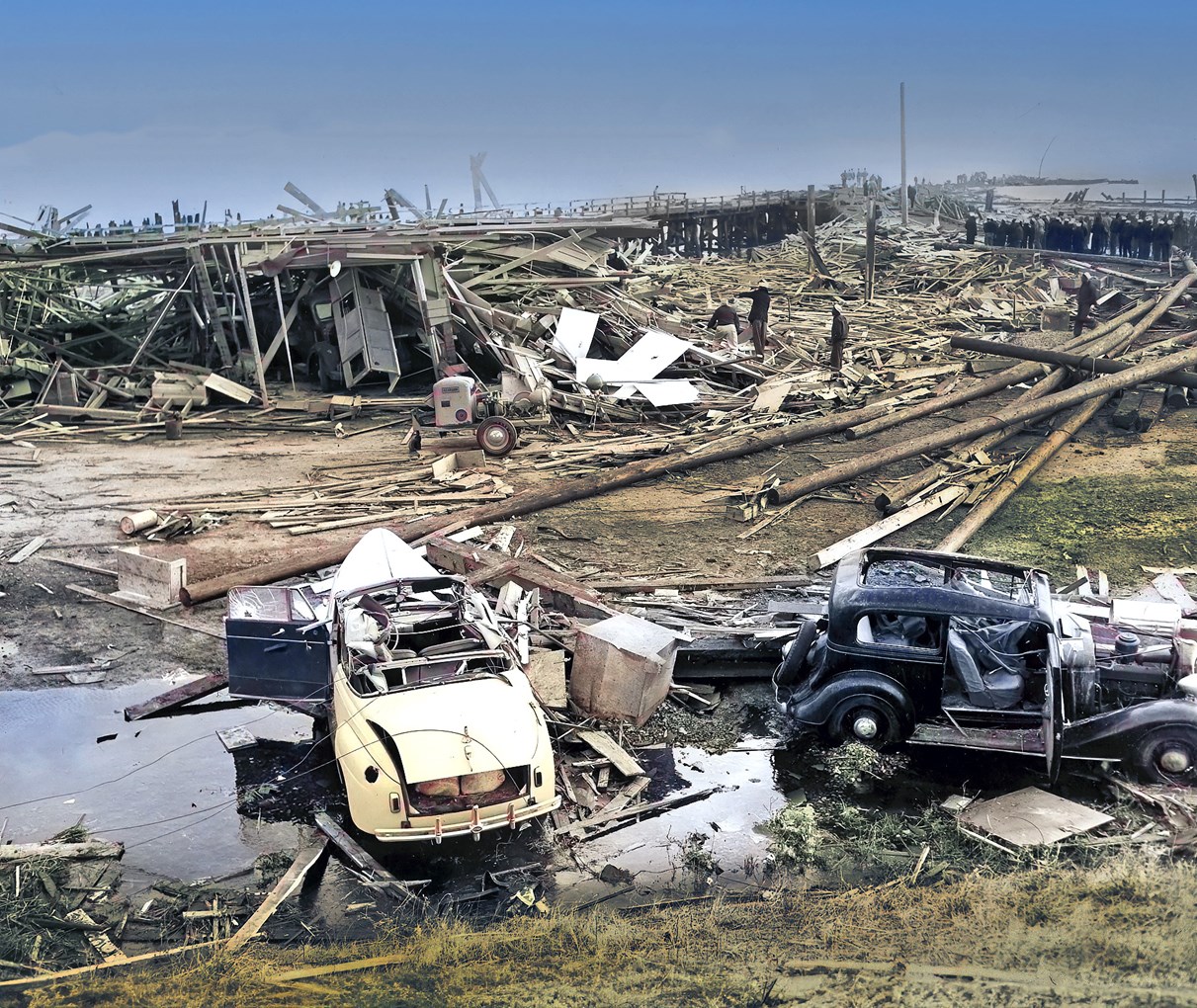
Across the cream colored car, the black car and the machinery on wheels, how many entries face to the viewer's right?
1

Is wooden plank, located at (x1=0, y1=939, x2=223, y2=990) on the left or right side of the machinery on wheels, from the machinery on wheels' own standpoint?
on its left

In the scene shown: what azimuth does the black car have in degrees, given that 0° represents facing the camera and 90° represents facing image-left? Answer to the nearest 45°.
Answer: approximately 270°

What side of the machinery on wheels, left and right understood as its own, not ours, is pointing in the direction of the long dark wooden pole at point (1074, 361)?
back

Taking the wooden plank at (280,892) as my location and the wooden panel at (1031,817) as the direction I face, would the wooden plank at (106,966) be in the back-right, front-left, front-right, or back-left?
back-right

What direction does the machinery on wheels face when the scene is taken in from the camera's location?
facing to the left of the viewer
